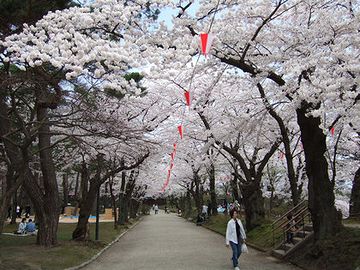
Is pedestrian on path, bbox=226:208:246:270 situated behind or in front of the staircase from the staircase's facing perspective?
in front

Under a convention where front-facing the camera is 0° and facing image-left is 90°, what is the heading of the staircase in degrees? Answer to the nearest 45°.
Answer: approximately 45°
